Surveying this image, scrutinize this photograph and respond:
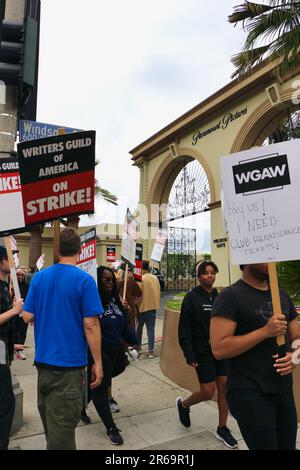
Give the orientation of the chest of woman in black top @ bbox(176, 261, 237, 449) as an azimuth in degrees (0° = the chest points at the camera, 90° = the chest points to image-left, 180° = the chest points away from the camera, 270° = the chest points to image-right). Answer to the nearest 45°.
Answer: approximately 315°

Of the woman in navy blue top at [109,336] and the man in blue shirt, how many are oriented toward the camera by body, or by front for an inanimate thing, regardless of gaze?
1

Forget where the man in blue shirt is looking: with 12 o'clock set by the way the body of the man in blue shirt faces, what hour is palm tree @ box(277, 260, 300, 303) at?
The palm tree is roughly at 2 o'clock from the man in blue shirt.

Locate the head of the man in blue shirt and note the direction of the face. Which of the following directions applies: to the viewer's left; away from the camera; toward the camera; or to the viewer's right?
away from the camera

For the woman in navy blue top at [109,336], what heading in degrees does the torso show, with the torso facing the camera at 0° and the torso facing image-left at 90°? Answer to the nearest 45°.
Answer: approximately 0°
